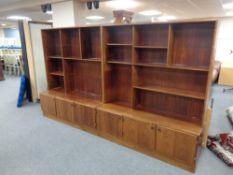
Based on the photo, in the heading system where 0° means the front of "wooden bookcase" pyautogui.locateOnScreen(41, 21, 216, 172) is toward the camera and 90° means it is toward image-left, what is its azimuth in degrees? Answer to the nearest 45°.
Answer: approximately 45°
